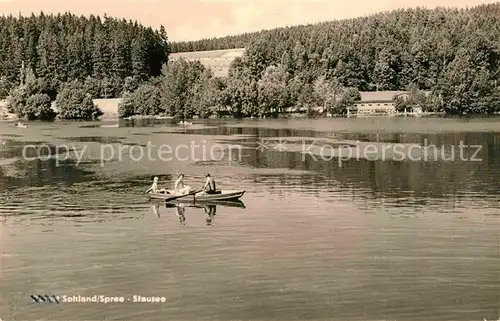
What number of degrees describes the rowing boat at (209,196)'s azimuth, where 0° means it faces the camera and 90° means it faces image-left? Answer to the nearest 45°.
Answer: approximately 270°
